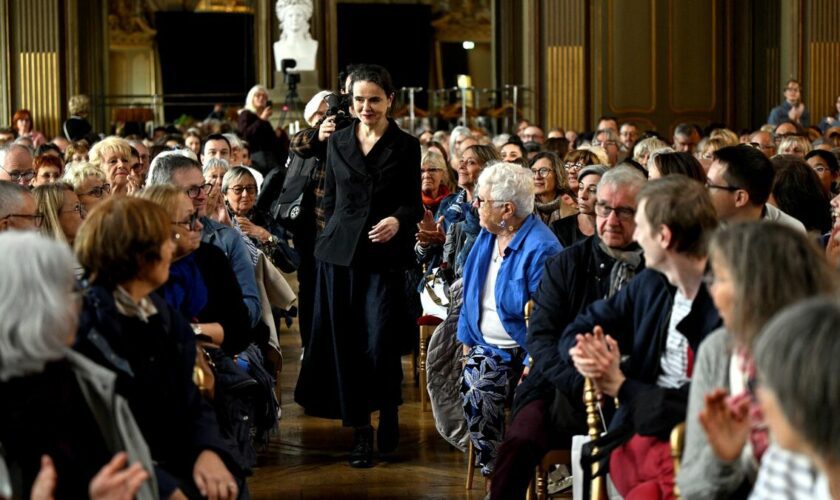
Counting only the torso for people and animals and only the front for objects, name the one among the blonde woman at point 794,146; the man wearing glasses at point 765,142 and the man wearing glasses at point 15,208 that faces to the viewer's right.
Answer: the man wearing glasses at point 15,208

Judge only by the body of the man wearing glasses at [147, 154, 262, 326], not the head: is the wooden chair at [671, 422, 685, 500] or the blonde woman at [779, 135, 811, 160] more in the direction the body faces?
the wooden chair

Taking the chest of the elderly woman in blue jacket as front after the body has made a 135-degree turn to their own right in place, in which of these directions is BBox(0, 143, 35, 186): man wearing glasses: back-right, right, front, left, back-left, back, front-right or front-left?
front-left

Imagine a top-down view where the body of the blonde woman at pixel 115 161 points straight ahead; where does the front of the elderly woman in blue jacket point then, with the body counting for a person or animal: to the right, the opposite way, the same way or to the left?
to the right

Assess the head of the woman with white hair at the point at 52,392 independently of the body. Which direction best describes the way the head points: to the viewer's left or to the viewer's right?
to the viewer's right

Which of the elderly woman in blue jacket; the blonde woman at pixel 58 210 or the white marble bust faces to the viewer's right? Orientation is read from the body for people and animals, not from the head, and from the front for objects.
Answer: the blonde woman

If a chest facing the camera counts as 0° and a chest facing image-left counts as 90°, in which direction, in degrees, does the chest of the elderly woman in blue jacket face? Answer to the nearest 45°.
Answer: approximately 45°

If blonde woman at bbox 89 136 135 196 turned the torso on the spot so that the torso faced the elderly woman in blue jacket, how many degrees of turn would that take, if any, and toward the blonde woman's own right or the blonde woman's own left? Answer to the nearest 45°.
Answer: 0° — they already face them

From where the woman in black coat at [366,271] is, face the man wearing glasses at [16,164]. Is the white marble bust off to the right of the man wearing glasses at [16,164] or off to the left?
right
